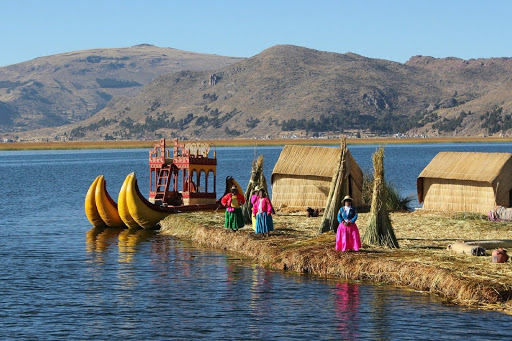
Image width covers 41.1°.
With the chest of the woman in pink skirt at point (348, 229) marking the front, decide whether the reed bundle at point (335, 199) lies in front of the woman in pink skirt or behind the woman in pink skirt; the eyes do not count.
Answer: behind

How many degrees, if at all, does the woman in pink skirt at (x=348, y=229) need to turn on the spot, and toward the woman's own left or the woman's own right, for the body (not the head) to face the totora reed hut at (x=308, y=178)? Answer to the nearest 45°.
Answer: approximately 180°

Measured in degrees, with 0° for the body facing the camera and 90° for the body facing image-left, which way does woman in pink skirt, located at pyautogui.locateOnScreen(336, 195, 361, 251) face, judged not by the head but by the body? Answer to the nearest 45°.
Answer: approximately 0°
